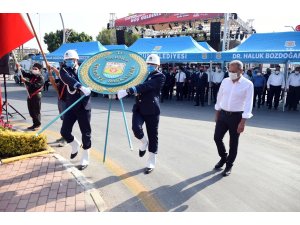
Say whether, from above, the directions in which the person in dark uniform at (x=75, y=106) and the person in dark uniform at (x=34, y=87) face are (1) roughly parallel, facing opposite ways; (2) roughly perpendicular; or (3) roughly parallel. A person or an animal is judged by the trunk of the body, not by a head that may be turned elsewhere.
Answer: roughly parallel

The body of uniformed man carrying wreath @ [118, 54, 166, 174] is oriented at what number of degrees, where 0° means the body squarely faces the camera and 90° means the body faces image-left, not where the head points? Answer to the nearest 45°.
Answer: approximately 45°

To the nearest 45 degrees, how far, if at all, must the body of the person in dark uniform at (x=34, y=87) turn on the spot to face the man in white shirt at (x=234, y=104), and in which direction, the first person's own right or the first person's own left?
approximately 90° to the first person's own left

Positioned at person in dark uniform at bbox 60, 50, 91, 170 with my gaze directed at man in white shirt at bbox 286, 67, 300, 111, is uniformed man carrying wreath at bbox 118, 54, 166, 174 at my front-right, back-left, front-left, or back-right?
front-right

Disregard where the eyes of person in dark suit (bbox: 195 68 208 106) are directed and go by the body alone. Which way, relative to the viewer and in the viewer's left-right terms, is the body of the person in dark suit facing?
facing the viewer

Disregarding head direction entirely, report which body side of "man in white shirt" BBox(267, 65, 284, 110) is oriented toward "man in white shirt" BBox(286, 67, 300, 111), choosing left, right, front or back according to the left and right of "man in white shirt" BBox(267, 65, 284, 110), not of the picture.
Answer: left

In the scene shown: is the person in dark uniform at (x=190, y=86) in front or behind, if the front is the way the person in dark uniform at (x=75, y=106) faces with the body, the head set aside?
behind

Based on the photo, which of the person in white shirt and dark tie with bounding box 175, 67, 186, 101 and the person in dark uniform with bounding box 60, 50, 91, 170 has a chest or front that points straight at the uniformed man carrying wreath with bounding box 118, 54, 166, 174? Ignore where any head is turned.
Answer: the person in white shirt and dark tie with bounding box 175, 67, 186, 101

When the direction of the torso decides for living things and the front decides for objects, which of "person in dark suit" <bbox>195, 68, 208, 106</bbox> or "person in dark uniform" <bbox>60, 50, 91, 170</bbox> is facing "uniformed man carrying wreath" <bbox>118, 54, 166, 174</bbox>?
"person in dark suit" <bbox>195, 68, 208, 106</bbox>

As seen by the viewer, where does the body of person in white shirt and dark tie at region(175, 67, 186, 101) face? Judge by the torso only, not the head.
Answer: toward the camera

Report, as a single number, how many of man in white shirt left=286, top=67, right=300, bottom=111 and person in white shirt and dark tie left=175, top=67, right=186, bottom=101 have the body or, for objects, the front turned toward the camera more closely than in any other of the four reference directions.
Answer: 2

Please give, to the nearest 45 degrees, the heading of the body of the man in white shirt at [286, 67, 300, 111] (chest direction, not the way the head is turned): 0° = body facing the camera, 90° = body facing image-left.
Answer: approximately 0°

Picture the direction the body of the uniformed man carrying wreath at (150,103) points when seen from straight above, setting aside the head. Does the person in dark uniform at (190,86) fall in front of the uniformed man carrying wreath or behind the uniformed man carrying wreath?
behind

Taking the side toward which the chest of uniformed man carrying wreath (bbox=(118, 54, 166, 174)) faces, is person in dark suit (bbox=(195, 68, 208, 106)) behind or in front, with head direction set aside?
behind
